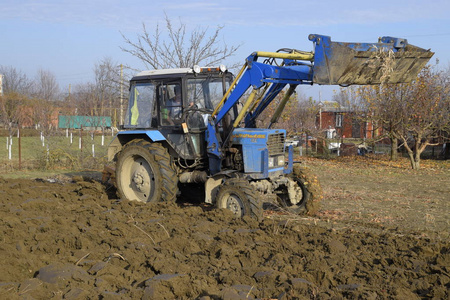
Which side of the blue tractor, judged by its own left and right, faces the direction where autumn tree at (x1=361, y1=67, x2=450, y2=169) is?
left

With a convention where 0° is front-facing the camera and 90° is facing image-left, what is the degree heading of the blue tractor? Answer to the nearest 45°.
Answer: approximately 315°
